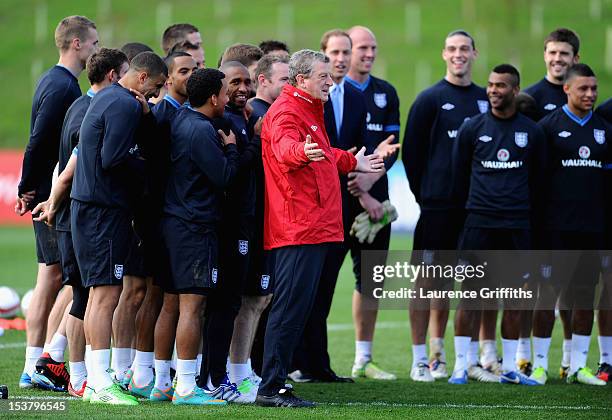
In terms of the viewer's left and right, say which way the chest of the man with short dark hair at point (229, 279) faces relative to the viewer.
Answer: facing the viewer and to the right of the viewer

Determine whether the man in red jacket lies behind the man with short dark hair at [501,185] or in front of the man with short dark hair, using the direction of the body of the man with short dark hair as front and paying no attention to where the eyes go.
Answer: in front

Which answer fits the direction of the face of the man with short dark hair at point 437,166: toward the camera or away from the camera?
toward the camera

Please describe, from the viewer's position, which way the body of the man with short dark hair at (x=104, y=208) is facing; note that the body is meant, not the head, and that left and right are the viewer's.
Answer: facing to the right of the viewer

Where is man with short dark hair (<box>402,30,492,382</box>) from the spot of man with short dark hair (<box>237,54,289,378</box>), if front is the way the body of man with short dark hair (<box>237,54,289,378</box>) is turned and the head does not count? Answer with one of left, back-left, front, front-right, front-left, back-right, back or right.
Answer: front-left

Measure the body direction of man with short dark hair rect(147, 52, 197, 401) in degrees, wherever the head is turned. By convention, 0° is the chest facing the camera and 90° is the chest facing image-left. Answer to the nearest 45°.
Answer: approximately 315°

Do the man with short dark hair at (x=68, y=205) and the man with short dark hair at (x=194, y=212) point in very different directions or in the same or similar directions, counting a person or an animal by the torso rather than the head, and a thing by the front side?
same or similar directions

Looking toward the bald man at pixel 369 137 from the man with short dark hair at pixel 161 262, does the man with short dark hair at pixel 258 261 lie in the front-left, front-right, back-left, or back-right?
front-right

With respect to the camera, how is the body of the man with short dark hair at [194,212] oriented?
to the viewer's right

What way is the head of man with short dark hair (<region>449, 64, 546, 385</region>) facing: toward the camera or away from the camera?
toward the camera

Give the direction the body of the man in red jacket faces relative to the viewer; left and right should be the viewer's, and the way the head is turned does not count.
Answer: facing to the right of the viewer

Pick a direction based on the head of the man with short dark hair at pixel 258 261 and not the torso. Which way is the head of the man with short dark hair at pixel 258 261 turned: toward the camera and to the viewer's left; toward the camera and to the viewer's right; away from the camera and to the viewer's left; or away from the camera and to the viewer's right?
toward the camera and to the viewer's right
